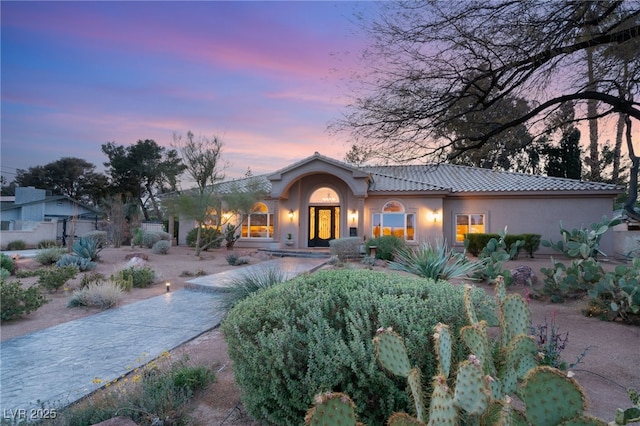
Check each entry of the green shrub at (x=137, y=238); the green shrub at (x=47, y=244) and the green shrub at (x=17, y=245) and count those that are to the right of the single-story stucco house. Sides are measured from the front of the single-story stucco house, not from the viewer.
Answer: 3

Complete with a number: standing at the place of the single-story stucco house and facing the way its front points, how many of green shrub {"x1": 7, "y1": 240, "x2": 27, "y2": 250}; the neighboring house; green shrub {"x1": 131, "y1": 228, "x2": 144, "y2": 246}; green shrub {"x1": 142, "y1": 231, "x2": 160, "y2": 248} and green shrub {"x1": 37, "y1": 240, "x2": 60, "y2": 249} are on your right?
5

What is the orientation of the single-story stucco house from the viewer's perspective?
toward the camera

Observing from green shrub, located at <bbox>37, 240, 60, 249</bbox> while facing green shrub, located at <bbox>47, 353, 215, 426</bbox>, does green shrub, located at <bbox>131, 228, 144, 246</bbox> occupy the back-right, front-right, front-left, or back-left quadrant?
front-left

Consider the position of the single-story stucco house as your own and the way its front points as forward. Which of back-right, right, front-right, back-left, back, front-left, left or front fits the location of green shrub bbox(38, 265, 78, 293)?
front-right

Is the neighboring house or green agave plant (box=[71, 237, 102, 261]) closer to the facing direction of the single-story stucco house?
the green agave plant

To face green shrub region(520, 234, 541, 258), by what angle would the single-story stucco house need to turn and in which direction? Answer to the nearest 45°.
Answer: approximately 90° to its left

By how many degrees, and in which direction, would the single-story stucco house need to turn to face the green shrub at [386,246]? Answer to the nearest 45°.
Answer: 0° — it already faces it

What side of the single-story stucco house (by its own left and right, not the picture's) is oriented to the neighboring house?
right

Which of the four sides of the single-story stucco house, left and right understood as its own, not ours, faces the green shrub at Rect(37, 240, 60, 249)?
right

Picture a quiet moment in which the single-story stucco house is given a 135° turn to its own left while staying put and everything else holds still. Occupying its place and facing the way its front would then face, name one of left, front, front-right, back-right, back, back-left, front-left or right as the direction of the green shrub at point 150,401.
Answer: back-right

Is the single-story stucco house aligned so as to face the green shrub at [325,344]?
yes

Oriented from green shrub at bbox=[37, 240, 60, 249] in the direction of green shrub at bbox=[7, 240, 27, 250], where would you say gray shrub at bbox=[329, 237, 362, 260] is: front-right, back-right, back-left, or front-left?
back-left

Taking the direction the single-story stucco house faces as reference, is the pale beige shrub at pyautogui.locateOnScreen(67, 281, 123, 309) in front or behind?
in front

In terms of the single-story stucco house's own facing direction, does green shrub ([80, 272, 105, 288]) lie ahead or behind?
ahead

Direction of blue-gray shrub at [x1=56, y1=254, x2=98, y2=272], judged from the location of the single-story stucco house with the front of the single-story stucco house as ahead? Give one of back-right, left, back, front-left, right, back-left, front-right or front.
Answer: front-right
